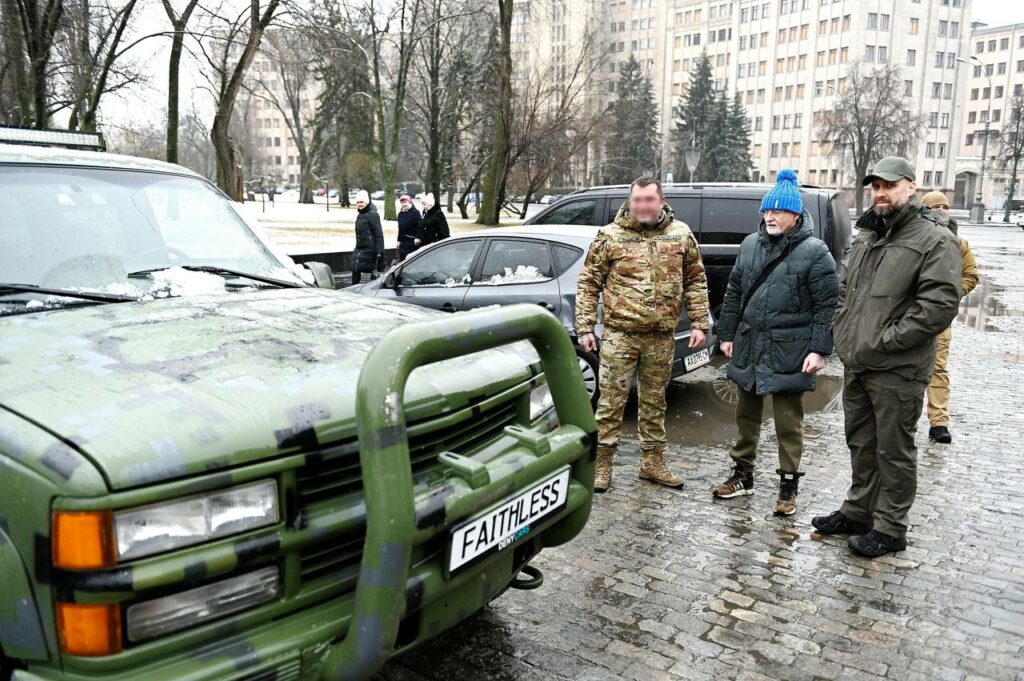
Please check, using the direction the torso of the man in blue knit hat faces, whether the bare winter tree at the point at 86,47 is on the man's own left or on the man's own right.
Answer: on the man's own right

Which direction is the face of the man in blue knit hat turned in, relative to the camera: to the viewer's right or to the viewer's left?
to the viewer's left

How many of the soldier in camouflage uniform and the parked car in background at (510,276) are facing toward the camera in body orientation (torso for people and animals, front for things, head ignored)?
1

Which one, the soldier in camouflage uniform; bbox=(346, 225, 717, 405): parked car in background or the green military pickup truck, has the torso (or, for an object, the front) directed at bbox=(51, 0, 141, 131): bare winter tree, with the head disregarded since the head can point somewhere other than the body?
the parked car in background

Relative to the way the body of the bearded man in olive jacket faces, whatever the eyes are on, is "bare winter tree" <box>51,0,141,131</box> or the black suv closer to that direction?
the bare winter tree

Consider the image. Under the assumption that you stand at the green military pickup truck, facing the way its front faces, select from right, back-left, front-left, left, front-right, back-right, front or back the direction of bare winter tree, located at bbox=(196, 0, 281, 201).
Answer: back-left

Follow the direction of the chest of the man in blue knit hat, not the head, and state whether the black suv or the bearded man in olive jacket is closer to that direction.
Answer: the bearded man in olive jacket

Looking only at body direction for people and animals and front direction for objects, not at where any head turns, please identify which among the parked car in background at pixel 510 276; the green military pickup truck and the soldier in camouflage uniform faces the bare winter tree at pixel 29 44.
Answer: the parked car in background

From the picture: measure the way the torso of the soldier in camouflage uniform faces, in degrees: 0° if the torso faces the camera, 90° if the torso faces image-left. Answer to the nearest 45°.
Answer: approximately 0°

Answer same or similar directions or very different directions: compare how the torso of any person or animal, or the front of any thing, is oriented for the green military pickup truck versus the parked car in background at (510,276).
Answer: very different directions

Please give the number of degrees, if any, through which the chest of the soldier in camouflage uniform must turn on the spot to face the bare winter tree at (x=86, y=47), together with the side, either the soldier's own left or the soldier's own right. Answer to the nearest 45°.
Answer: approximately 135° to the soldier's own right
